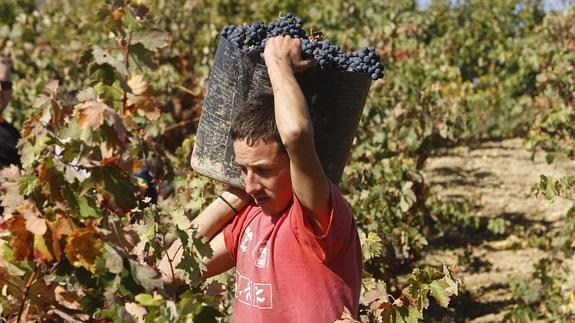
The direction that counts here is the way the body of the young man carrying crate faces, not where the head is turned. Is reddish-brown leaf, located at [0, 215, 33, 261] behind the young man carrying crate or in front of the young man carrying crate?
in front

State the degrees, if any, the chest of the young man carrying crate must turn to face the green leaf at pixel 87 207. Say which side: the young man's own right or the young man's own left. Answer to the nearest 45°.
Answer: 0° — they already face it

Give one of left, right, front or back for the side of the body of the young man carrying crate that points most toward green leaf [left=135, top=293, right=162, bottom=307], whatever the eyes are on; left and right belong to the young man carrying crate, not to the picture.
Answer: front

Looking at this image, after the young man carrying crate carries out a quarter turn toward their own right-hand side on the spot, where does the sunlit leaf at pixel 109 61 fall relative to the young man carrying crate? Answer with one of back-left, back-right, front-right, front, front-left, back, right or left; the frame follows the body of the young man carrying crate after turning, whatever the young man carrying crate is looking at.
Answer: front

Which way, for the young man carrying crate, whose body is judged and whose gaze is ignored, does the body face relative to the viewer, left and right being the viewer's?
facing the viewer and to the left of the viewer

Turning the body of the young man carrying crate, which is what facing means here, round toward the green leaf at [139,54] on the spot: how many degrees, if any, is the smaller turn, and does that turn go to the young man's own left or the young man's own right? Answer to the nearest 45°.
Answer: approximately 90° to the young man's own right

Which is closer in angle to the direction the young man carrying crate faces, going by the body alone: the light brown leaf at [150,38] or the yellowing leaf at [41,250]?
the yellowing leaf

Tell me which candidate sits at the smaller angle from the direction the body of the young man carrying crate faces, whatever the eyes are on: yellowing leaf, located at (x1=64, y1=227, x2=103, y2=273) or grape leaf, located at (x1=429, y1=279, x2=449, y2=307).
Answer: the yellowing leaf

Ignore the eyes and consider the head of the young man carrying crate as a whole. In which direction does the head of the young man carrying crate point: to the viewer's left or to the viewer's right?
to the viewer's left

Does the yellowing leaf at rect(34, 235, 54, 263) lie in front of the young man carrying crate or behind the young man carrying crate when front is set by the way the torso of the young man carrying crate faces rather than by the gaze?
in front

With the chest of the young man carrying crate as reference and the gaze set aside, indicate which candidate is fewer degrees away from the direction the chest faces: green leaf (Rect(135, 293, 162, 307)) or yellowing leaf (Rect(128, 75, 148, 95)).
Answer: the green leaf

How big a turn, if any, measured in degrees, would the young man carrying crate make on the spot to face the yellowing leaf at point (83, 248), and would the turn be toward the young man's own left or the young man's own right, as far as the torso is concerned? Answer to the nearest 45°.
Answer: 0° — they already face it
